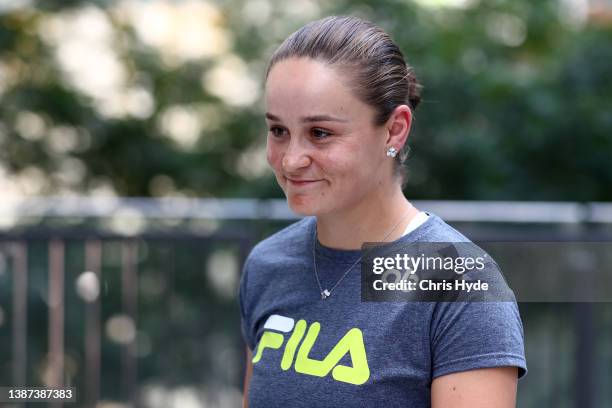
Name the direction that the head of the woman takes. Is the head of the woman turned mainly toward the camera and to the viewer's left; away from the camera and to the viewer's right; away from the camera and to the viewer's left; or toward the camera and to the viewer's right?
toward the camera and to the viewer's left

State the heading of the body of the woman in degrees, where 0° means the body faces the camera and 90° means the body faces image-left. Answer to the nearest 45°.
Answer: approximately 45°
